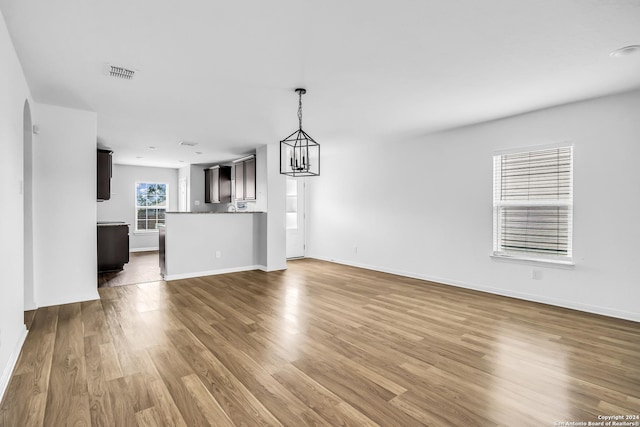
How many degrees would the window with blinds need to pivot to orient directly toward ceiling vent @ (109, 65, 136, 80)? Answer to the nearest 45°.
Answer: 0° — it already faces it

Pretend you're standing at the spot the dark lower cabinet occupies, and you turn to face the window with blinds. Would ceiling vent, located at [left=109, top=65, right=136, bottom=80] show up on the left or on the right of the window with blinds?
right

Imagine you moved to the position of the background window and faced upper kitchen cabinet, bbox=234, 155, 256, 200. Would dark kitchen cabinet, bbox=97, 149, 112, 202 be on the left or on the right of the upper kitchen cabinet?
right

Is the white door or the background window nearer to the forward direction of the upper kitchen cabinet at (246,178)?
the background window

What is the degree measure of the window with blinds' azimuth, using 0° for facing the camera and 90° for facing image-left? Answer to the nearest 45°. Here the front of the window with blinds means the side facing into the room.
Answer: approximately 45°

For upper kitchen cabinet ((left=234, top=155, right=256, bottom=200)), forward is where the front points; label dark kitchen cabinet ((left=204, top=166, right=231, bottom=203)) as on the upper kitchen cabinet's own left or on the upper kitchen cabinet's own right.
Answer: on the upper kitchen cabinet's own right

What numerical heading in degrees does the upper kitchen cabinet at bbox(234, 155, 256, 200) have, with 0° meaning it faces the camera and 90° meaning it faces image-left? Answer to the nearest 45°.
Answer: approximately 45°
